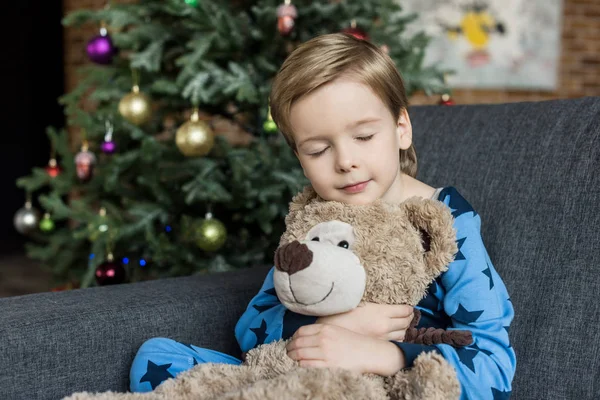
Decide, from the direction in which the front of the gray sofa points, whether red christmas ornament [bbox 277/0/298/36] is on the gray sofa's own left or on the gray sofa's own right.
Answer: on the gray sofa's own right

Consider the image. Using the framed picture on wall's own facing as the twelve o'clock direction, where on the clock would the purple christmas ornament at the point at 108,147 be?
The purple christmas ornament is roughly at 1 o'clock from the framed picture on wall.

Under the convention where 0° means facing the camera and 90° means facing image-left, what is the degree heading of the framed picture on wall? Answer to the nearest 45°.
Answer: approximately 0°

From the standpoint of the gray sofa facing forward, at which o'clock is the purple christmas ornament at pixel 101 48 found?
The purple christmas ornament is roughly at 3 o'clock from the gray sofa.

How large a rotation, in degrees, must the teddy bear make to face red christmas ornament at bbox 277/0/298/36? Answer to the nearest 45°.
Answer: approximately 135° to its right

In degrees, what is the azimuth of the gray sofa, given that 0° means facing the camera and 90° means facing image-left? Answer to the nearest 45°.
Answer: approximately 45°
